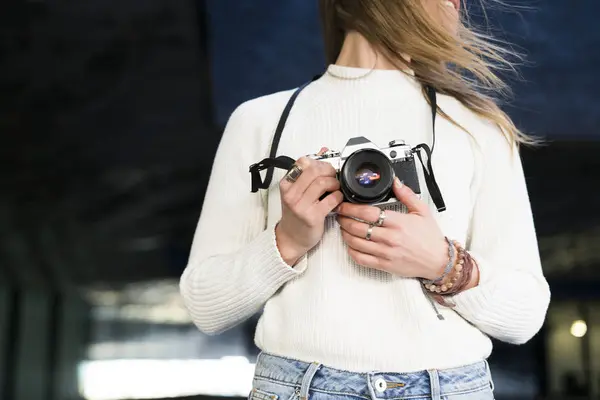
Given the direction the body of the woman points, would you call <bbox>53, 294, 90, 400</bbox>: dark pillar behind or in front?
behind

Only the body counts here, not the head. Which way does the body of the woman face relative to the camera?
toward the camera
